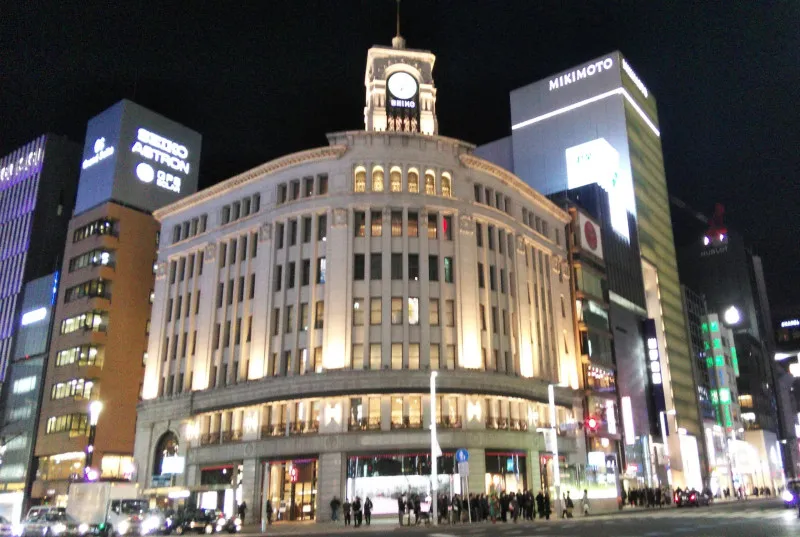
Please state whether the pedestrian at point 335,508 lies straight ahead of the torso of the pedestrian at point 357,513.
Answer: no

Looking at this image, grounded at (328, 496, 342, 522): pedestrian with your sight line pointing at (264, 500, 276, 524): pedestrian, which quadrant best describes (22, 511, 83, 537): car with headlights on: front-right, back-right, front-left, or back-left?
front-left

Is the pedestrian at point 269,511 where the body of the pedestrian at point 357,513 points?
no

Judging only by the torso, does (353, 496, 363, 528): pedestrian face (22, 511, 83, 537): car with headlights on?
no

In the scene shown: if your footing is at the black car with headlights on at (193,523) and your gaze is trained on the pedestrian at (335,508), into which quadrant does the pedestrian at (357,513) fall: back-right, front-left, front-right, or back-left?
front-right
